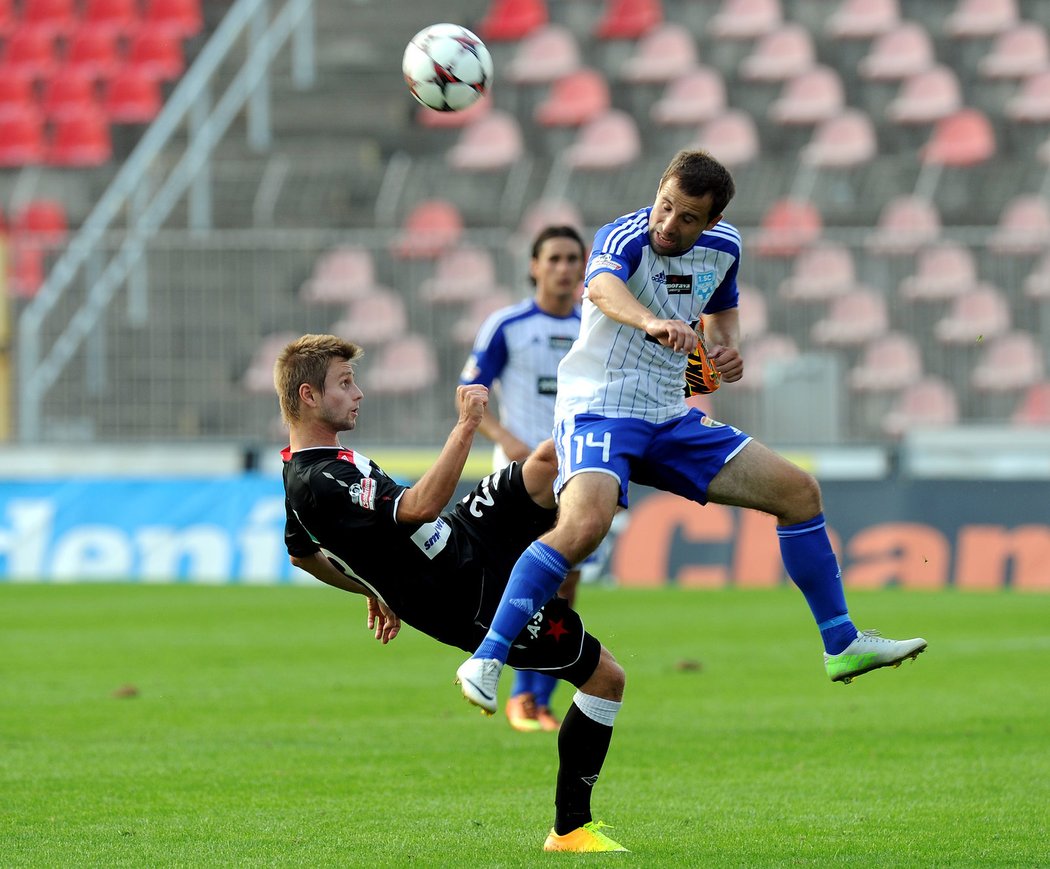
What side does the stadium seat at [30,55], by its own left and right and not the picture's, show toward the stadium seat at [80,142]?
front

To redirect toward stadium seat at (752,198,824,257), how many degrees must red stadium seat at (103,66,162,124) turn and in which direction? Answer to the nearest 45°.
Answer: approximately 45° to its left

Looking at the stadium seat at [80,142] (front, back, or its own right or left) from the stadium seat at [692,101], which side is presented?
left

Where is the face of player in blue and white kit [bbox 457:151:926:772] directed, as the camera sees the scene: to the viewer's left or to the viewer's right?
to the viewer's left

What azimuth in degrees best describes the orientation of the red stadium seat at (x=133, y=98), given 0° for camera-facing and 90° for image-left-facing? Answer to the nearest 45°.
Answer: approximately 0°

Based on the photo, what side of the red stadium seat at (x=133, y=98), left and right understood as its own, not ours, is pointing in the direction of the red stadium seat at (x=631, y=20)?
left

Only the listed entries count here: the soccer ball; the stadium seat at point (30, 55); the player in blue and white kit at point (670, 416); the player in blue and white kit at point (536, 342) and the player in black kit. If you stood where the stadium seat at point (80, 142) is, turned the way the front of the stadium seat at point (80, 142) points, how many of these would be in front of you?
4

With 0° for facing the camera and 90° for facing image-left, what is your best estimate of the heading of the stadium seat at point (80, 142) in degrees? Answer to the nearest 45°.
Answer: approximately 0°

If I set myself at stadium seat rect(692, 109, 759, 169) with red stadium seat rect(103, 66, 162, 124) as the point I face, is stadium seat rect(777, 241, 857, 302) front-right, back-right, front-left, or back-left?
back-left

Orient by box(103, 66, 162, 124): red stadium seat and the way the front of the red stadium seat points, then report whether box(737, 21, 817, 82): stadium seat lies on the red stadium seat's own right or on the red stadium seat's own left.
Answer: on the red stadium seat's own left

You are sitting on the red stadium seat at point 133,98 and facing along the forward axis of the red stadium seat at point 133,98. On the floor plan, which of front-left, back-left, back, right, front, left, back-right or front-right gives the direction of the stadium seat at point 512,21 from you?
left
